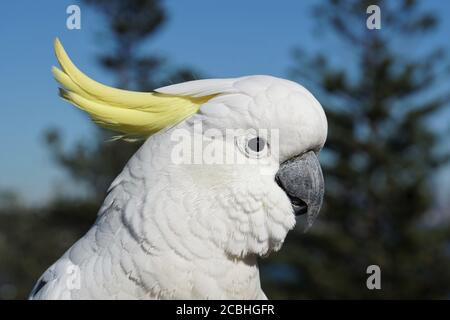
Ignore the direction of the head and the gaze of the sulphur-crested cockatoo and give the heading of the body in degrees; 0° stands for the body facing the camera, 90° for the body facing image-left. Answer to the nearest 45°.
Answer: approximately 270°
